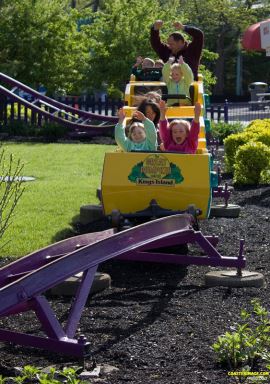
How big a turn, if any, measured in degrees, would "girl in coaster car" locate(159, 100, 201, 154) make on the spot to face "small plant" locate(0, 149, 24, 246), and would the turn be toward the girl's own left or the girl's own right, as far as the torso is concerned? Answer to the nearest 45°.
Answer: approximately 45° to the girl's own right

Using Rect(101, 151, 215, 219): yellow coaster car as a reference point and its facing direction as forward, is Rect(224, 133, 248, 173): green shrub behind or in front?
behind

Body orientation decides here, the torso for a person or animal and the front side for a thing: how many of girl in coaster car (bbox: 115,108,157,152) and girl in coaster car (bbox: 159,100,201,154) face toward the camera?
2

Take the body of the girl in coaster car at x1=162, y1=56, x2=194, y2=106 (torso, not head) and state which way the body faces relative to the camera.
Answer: toward the camera

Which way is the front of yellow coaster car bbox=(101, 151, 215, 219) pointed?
toward the camera

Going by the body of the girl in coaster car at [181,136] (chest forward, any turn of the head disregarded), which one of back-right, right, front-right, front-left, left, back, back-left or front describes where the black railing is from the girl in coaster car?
back

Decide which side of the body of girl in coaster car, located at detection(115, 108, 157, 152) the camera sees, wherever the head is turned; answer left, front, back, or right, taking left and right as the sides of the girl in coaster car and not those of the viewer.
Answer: front

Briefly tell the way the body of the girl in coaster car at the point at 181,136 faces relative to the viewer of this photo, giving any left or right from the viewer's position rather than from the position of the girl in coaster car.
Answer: facing the viewer

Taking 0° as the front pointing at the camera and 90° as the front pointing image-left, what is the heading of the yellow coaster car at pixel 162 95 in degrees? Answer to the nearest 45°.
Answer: approximately 0°
